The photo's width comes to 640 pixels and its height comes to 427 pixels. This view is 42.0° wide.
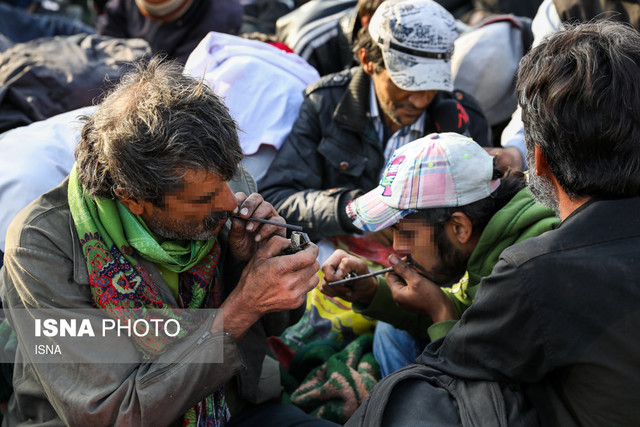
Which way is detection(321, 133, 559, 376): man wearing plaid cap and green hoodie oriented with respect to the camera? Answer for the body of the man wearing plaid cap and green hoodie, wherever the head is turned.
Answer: to the viewer's left

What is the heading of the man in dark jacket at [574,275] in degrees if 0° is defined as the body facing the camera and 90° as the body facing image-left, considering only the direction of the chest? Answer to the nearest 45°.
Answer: approximately 135°

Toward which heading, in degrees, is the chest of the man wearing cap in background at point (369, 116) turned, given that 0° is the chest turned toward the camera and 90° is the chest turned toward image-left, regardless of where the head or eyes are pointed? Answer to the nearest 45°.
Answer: approximately 315°

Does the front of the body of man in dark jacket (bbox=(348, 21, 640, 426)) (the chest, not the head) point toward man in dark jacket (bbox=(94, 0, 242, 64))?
yes

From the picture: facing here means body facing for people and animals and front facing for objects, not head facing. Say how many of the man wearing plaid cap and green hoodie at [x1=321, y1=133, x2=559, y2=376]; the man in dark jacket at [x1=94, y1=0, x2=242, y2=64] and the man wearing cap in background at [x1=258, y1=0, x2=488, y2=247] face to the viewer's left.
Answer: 1

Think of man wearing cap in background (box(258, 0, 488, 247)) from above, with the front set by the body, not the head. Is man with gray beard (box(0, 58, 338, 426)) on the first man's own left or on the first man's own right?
on the first man's own right

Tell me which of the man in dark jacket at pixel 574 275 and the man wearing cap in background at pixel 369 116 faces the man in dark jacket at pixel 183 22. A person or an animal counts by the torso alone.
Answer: the man in dark jacket at pixel 574 275

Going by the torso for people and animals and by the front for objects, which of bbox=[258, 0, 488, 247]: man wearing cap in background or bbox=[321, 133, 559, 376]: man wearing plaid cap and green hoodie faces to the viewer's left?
bbox=[321, 133, 559, 376]: man wearing plaid cap and green hoodie

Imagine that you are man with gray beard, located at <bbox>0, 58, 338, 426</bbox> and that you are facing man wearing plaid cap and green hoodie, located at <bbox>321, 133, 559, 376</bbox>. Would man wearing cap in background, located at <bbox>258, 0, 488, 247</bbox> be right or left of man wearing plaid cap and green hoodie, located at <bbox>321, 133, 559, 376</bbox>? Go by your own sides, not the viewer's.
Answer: left

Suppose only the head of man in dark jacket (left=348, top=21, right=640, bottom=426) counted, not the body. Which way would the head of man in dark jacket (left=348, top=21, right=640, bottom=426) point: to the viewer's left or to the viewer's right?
to the viewer's left

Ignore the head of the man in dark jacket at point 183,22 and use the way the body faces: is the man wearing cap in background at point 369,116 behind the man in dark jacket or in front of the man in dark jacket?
in front

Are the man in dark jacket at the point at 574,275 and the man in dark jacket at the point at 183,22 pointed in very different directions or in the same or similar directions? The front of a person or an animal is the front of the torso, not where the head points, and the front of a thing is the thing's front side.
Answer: very different directions

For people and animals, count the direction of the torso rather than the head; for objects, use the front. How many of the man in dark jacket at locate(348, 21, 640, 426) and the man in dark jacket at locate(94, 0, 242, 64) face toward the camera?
1
